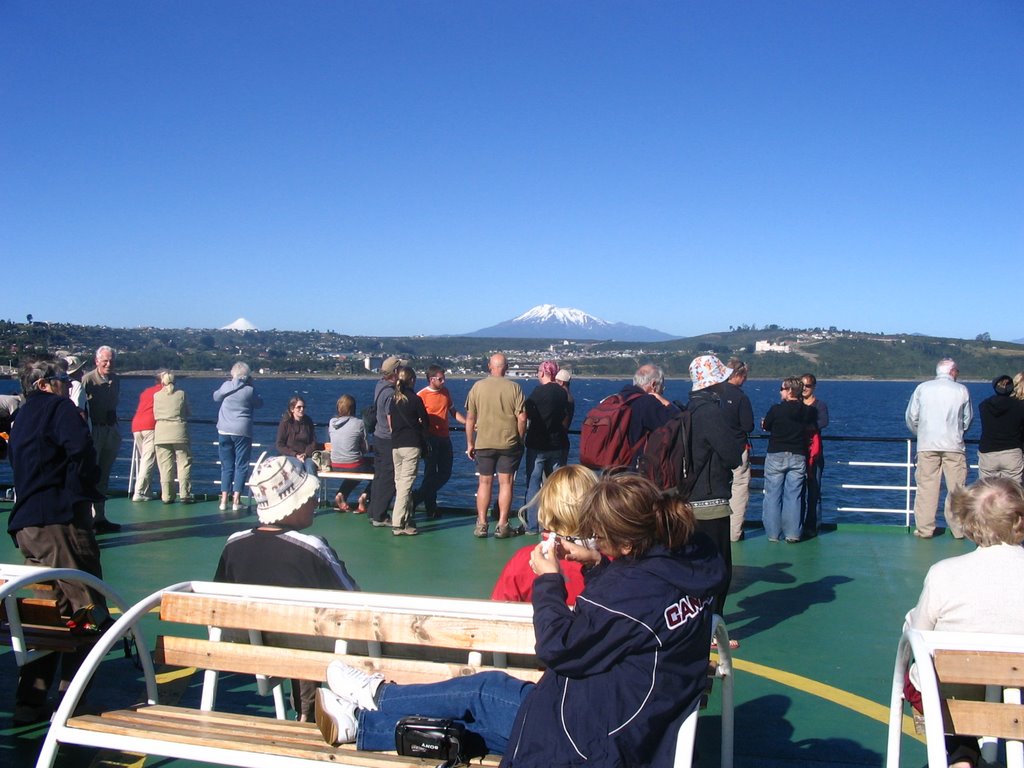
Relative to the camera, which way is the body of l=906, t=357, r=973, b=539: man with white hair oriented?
away from the camera

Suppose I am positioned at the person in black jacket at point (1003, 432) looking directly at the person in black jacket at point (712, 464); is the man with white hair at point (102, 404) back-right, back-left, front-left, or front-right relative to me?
front-right

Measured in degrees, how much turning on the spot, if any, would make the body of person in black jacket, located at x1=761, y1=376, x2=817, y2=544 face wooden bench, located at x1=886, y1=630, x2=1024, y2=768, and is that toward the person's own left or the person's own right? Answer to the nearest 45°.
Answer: approximately 180°

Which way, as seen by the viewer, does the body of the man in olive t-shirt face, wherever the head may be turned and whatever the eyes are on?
away from the camera

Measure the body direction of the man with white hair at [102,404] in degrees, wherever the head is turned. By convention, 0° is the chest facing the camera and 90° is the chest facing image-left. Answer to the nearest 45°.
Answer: approximately 315°

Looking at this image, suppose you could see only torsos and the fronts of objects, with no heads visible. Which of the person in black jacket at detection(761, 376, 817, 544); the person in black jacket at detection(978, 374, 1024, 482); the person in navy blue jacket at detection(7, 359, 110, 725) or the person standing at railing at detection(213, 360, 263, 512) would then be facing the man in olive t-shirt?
the person in navy blue jacket at detection(7, 359, 110, 725)

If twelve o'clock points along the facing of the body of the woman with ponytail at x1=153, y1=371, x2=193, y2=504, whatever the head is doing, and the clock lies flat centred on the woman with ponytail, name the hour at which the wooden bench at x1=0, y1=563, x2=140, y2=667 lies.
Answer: The wooden bench is roughly at 6 o'clock from the woman with ponytail.

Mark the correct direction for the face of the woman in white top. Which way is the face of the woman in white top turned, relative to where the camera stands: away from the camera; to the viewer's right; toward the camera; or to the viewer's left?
away from the camera

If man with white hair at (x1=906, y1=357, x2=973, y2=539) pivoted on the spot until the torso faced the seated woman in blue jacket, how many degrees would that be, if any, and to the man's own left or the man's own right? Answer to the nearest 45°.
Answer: approximately 180°

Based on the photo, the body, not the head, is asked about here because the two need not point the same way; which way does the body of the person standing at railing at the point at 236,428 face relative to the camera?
away from the camera

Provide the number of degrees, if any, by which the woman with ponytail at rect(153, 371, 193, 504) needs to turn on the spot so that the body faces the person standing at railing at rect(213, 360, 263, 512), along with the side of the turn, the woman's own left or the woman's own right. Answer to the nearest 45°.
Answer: approximately 135° to the woman's own right

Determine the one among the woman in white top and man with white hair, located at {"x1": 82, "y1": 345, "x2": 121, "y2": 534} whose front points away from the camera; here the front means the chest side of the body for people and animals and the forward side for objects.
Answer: the woman in white top

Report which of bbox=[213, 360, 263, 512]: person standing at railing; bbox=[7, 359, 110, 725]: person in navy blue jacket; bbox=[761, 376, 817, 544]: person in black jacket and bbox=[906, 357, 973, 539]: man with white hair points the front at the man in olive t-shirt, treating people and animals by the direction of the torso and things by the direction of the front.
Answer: bbox=[7, 359, 110, 725]: person in navy blue jacket

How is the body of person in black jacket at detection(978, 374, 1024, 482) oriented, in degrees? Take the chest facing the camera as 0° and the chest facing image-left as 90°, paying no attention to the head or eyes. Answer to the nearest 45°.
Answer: approximately 180°

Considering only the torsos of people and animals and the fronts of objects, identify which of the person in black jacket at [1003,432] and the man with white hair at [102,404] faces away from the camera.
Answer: the person in black jacket

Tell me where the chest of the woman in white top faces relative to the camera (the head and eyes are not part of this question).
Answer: away from the camera

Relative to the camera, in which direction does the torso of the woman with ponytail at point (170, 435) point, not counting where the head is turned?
away from the camera
